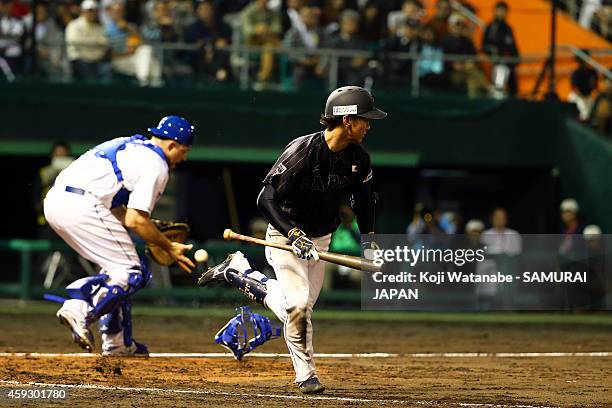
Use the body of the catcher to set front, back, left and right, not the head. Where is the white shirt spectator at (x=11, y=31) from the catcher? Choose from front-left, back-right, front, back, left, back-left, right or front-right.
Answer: left

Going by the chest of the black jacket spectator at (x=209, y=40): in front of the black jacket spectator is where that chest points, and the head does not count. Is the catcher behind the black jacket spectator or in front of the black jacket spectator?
in front

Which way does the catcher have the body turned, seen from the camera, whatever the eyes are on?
to the viewer's right

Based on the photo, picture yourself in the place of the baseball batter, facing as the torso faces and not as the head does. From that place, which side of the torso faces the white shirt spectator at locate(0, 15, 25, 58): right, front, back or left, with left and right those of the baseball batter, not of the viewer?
back

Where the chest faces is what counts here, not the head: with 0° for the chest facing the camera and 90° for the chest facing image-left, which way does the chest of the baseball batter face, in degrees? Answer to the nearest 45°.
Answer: approximately 315°

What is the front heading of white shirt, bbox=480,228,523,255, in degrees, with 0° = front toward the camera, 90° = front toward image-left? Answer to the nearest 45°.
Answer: approximately 0°

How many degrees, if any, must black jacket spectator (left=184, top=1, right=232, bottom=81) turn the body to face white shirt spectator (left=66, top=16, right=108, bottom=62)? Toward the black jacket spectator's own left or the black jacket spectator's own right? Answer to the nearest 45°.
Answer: approximately 90° to the black jacket spectator's own right

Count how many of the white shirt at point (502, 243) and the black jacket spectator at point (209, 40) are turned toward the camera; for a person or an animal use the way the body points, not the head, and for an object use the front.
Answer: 2

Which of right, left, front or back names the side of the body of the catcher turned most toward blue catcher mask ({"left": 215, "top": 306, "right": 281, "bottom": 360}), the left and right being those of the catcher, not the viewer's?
front

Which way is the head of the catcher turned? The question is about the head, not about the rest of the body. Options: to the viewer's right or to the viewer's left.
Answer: to the viewer's right

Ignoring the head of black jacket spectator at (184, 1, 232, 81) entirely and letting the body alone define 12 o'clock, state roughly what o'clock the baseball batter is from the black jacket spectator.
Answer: The baseball batter is roughly at 12 o'clock from the black jacket spectator.

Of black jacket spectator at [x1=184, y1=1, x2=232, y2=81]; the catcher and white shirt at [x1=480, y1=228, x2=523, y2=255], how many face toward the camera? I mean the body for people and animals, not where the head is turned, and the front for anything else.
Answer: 2

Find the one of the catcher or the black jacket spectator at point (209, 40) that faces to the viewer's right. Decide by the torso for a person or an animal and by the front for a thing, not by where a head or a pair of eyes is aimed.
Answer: the catcher
